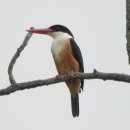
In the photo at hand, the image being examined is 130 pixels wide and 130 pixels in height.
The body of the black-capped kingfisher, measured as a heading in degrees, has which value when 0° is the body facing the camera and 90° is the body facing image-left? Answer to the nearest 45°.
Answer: approximately 45°
